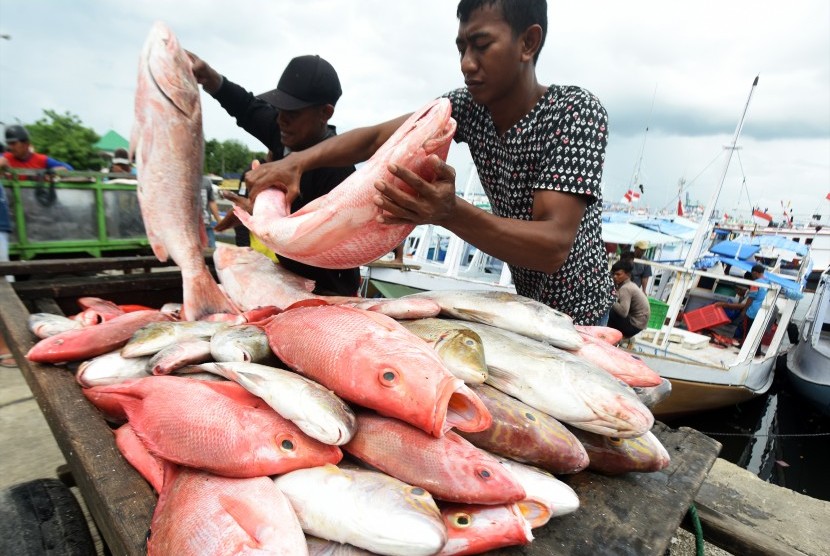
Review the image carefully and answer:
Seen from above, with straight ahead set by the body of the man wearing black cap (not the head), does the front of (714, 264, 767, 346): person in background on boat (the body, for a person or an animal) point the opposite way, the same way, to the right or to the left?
to the right

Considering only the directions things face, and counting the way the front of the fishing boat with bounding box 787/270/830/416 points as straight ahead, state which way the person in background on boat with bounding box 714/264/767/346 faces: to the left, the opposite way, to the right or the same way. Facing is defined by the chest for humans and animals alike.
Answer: to the right

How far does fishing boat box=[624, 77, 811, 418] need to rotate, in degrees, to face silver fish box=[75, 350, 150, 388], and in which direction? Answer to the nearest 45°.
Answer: approximately 45° to its left

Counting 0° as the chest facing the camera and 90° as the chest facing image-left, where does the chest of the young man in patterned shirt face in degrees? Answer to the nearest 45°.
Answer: approximately 45°

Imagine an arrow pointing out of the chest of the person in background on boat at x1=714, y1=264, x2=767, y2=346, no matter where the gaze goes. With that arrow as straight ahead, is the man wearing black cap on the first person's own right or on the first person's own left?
on the first person's own left

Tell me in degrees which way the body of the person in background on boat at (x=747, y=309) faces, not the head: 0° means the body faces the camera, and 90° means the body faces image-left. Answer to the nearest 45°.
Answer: approximately 90°

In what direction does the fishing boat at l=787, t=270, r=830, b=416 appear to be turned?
toward the camera

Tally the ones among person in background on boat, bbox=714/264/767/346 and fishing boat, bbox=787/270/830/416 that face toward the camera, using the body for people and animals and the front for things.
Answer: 1

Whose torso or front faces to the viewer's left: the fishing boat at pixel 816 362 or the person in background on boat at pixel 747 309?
the person in background on boat

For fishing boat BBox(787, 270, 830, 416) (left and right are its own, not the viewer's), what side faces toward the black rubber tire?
front
